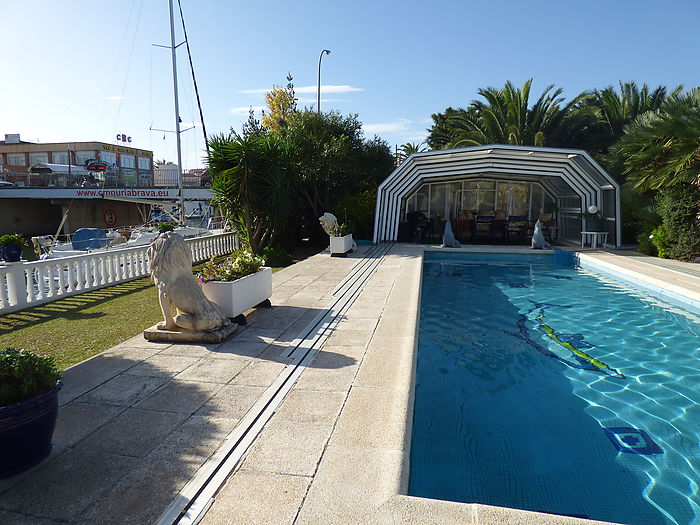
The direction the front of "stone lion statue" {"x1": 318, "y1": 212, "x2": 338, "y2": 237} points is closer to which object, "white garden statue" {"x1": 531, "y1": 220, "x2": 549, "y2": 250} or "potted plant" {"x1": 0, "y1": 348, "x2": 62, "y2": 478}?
the potted plant

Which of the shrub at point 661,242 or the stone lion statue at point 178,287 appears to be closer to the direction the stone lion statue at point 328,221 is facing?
the stone lion statue

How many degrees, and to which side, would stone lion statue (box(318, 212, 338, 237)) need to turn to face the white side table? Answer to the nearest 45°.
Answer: approximately 180°

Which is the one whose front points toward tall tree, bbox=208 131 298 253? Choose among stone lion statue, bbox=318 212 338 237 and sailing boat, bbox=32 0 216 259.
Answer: the stone lion statue

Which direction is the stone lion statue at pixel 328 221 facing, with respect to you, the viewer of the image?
facing to the left of the viewer

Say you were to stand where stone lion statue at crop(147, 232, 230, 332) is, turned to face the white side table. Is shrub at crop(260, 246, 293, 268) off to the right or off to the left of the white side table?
left

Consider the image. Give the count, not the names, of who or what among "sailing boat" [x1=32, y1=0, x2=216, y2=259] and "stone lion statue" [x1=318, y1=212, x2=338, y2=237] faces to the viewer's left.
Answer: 1

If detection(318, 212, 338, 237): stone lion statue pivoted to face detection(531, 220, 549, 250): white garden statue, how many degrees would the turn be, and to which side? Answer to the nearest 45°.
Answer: approximately 180°
